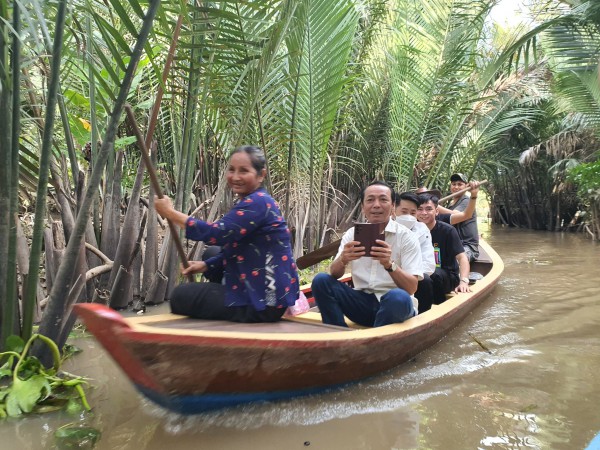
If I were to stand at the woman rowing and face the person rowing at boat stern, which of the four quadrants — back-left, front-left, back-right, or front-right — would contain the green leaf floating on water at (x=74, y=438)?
back-left

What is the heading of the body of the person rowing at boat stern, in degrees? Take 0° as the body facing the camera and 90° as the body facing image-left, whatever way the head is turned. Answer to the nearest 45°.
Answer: approximately 45°

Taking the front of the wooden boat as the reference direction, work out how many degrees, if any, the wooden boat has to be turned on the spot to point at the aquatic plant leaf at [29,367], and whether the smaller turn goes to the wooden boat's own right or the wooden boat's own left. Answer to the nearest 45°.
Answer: approximately 45° to the wooden boat's own right

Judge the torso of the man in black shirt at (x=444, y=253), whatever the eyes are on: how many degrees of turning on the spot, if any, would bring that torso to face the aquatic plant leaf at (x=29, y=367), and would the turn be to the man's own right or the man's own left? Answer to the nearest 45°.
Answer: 0° — they already face it

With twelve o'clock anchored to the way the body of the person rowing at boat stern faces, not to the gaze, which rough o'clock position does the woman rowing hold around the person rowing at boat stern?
The woman rowing is roughly at 11 o'clock from the person rowing at boat stern.

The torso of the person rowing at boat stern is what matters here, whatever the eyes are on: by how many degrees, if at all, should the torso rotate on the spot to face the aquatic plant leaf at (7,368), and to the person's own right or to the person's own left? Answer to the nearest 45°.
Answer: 0° — they already face it

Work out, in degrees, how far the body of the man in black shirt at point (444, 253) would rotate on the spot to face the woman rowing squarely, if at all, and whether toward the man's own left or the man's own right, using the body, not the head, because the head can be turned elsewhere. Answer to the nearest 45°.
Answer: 0° — they already face them

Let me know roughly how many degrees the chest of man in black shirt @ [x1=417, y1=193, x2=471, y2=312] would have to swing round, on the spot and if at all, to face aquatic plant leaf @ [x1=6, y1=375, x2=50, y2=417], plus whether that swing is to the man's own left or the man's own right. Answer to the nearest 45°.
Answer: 0° — they already face it

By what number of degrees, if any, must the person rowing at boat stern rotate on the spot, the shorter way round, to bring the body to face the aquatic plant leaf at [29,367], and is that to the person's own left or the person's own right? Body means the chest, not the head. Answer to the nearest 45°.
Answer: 0° — they already face it

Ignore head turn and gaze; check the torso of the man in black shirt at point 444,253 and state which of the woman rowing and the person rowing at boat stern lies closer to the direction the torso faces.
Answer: the woman rowing

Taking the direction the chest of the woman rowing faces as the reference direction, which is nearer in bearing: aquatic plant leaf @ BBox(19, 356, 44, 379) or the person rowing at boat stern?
the aquatic plant leaf
